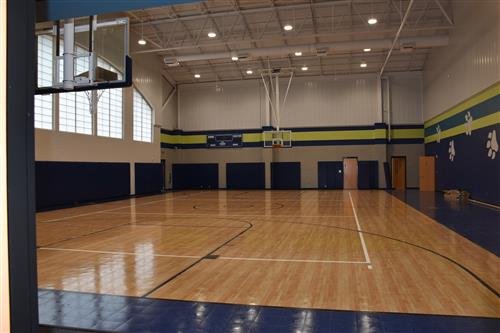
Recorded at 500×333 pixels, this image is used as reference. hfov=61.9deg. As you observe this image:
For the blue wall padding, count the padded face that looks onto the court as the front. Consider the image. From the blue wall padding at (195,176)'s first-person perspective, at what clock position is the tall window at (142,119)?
The tall window is roughly at 1 o'clock from the blue wall padding.

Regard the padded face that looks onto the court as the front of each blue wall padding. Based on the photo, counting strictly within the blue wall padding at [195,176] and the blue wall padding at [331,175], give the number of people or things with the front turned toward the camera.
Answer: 2

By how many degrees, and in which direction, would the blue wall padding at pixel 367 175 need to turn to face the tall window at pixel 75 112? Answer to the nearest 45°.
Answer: approximately 45° to its right

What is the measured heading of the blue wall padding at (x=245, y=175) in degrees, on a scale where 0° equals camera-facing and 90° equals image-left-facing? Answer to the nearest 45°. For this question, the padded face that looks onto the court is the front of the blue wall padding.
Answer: approximately 0°

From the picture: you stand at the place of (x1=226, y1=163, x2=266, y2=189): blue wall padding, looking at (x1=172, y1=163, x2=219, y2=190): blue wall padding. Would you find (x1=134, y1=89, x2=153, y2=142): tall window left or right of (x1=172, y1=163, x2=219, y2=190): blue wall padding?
left

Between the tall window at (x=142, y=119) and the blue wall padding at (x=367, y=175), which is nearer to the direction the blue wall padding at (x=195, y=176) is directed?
the tall window

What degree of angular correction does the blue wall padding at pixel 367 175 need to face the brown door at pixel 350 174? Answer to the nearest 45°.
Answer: approximately 90° to its right

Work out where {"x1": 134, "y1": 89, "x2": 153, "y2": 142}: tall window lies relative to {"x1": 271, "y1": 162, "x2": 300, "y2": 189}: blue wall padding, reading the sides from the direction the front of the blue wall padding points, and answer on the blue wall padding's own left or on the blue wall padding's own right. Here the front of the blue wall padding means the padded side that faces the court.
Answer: on the blue wall padding's own right

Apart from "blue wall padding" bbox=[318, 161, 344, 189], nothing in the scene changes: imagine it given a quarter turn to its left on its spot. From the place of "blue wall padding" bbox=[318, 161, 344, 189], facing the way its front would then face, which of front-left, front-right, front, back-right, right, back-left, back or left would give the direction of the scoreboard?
back

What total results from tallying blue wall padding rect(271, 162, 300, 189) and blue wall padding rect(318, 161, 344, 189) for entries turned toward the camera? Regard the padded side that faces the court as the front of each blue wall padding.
2

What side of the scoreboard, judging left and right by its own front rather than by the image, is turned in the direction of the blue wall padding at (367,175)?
left
